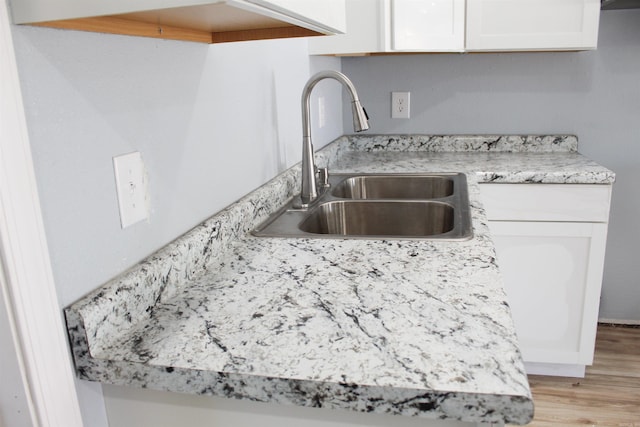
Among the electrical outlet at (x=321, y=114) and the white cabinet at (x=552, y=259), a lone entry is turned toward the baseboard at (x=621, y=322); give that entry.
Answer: the electrical outlet

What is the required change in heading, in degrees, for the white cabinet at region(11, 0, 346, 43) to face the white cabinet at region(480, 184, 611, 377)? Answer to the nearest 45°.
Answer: approximately 90° to its left

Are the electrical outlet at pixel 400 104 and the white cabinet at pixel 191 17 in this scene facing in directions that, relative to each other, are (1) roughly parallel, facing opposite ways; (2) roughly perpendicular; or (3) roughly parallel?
roughly perpendicular

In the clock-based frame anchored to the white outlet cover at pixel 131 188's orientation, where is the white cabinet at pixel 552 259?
The white cabinet is roughly at 10 o'clock from the white outlet cover.

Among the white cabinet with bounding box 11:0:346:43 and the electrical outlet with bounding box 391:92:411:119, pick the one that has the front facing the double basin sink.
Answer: the electrical outlet

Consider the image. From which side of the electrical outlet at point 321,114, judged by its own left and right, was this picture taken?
right

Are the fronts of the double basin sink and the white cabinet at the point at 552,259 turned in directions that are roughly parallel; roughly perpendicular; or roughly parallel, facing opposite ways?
roughly perpendicular

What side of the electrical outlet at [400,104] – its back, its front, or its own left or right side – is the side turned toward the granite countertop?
front

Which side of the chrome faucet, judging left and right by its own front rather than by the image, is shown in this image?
right

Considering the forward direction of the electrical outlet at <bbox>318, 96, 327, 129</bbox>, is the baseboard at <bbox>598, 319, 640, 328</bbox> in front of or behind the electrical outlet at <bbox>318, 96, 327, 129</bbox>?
in front
